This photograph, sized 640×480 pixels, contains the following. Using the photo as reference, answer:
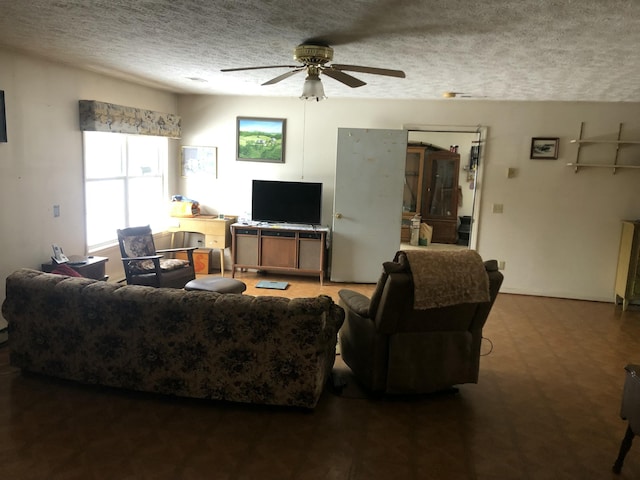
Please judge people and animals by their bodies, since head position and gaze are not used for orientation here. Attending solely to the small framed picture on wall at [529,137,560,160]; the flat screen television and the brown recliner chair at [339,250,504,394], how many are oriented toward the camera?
2

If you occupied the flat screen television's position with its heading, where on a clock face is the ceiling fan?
The ceiling fan is roughly at 12 o'clock from the flat screen television.

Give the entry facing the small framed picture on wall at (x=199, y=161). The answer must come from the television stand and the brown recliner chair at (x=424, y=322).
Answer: the brown recliner chair

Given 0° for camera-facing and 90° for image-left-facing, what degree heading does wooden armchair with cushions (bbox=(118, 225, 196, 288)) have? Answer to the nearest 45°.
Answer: approximately 315°

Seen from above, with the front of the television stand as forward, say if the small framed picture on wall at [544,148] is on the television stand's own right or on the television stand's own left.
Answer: on the television stand's own left

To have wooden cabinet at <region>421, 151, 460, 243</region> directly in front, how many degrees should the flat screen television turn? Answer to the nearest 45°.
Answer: approximately 135° to its left

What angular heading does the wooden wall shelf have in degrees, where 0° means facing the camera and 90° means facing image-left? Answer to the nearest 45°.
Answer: approximately 0°

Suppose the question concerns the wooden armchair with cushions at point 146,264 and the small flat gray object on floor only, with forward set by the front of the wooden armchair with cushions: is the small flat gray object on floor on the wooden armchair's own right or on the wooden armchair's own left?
on the wooden armchair's own left

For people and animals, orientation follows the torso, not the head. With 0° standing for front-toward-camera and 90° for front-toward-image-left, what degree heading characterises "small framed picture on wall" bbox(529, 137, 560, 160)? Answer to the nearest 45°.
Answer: approximately 0°
